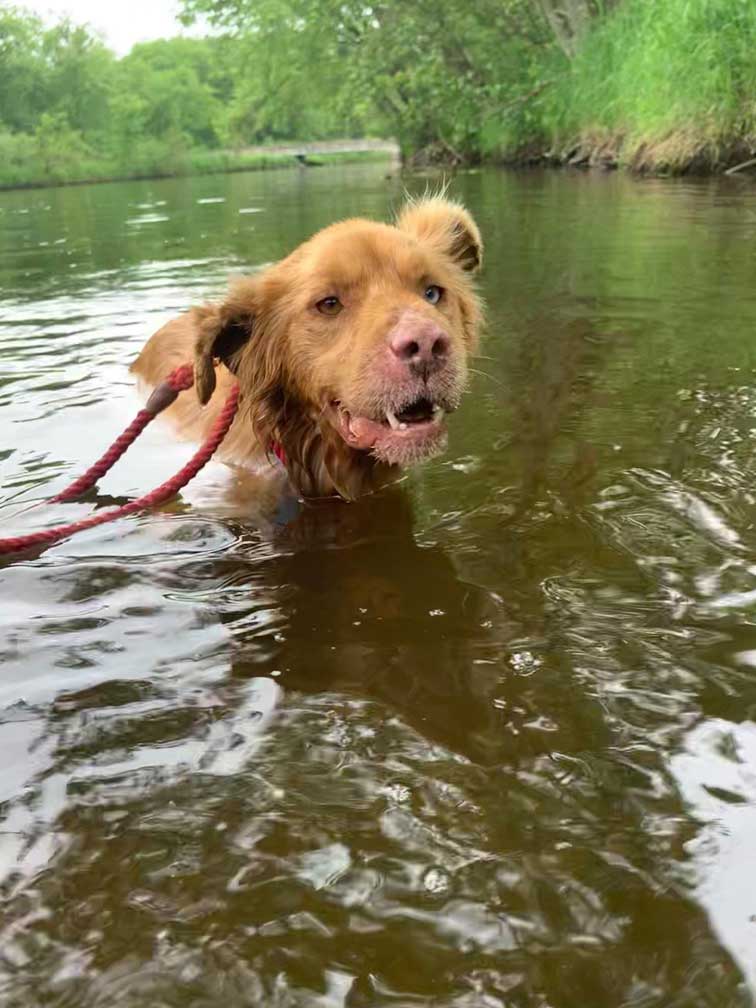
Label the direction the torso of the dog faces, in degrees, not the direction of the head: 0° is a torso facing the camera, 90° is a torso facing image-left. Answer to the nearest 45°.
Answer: approximately 315°
